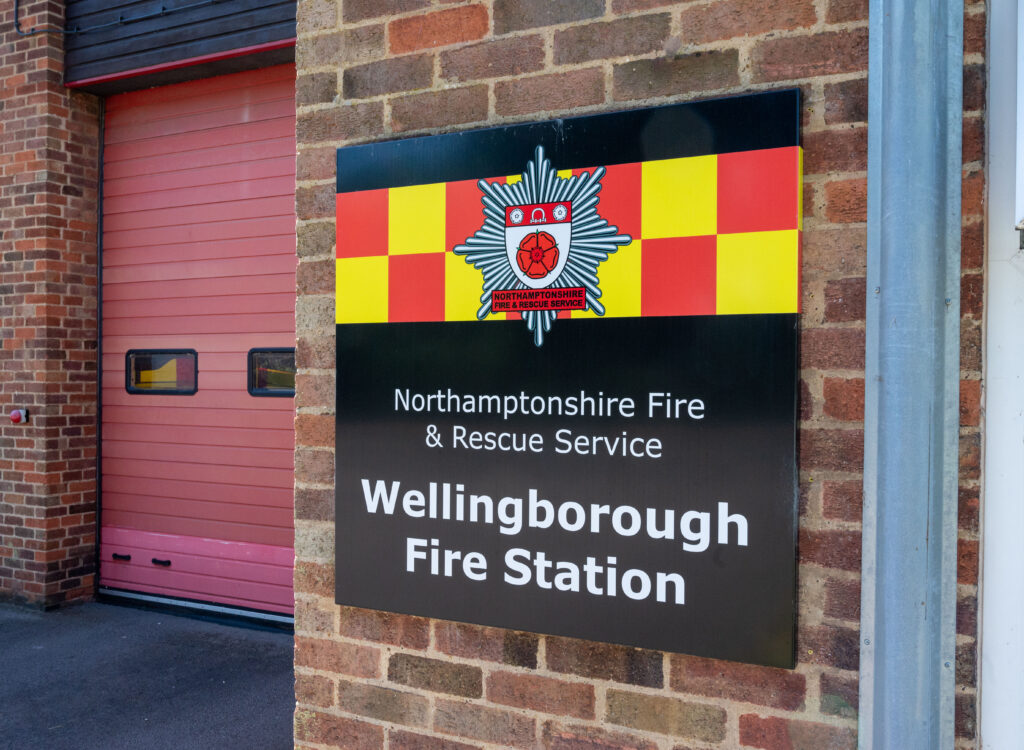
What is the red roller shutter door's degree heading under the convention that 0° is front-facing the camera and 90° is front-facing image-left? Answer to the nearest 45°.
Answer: approximately 45°

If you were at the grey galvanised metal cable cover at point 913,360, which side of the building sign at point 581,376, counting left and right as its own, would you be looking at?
left

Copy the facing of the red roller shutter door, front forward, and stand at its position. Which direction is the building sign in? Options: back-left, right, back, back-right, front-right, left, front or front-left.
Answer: front-left

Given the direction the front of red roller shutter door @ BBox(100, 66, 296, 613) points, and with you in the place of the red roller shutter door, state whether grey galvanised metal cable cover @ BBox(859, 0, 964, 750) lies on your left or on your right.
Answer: on your left

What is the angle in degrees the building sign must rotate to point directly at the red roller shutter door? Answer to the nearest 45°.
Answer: approximately 90° to its right

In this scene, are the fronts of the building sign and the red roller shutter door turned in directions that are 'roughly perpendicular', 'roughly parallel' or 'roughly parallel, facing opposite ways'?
roughly parallel

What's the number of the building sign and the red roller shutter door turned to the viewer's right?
0

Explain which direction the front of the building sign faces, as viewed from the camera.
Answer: facing the viewer and to the left of the viewer
